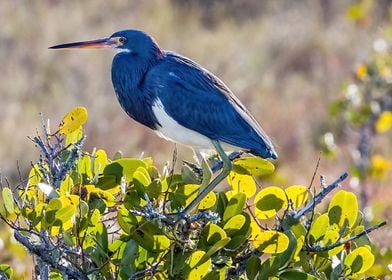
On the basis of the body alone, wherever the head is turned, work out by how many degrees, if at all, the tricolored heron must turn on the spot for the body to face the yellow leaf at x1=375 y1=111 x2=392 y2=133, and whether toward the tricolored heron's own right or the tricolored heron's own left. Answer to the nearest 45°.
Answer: approximately 135° to the tricolored heron's own right

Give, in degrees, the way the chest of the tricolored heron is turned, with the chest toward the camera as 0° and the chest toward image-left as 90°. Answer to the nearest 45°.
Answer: approximately 90°
